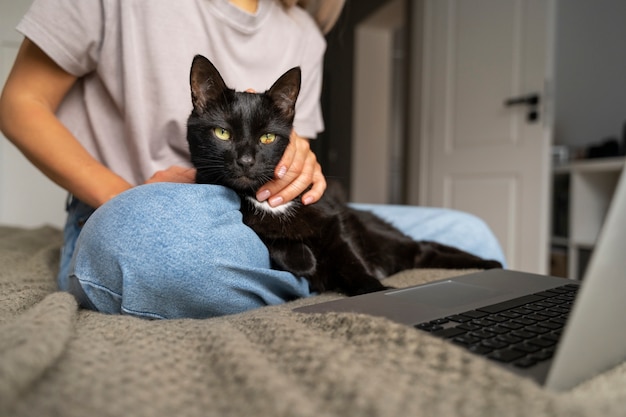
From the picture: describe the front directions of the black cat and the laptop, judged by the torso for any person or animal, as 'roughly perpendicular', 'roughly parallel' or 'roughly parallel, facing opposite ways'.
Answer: roughly perpendicular

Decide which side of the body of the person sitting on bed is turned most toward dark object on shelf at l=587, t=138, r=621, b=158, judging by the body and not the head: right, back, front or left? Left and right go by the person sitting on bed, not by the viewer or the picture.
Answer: left

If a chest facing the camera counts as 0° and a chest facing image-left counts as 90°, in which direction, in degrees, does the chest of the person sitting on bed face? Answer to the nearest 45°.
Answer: approximately 315°

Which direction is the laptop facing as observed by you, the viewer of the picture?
facing away from the viewer and to the left of the viewer

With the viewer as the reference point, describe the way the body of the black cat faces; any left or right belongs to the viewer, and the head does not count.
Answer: facing the viewer and to the left of the viewer

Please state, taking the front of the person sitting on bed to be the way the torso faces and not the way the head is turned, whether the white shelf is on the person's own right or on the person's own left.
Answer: on the person's own left

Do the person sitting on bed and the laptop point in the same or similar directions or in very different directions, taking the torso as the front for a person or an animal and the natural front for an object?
very different directions

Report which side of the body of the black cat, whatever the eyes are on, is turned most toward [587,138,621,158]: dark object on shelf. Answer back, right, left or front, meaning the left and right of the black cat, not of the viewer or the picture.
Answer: back
